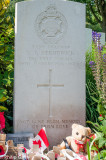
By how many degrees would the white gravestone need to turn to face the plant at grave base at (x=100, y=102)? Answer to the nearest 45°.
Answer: approximately 45° to its left

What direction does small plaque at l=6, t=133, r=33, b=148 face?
toward the camera

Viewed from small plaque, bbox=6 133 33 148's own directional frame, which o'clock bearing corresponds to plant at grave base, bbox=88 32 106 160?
The plant at grave base is roughly at 10 o'clock from the small plaque.

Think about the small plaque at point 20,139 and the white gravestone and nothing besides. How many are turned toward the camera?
2

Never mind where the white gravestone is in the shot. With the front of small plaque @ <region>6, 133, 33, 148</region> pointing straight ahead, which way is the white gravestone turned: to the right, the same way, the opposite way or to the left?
the same way

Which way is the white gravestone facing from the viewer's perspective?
toward the camera
